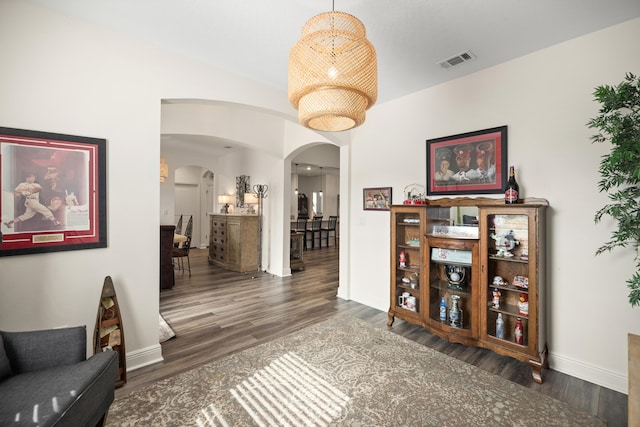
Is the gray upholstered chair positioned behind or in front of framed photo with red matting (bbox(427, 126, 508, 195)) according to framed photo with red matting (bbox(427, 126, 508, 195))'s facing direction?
in front

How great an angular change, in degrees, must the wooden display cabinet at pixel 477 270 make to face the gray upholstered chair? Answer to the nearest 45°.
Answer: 0° — it already faces it

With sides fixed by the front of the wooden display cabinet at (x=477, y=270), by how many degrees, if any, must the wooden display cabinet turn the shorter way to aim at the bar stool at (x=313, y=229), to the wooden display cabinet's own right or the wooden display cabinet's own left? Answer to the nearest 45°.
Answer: approximately 90° to the wooden display cabinet's own right

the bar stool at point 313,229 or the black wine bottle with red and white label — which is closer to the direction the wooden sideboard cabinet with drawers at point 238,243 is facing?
the black wine bottle with red and white label

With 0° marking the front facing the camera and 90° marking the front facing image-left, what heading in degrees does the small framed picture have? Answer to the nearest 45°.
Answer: approximately 45°

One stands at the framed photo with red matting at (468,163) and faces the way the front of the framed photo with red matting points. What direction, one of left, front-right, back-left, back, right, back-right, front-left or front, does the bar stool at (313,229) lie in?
right

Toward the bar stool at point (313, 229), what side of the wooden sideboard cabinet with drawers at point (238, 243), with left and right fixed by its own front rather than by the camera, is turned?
back

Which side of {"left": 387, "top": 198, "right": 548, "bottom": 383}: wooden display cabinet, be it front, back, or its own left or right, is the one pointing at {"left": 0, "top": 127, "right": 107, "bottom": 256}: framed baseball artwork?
front

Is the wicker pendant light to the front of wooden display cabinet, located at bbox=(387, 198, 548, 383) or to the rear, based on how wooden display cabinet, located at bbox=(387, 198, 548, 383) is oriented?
to the front

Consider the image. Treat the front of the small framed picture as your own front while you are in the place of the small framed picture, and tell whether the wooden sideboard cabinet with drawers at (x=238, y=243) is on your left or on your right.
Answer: on your right

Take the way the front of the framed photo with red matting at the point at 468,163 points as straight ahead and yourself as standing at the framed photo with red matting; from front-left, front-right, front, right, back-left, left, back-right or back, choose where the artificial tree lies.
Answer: left

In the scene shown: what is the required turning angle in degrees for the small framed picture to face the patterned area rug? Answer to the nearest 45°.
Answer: approximately 45° to its left

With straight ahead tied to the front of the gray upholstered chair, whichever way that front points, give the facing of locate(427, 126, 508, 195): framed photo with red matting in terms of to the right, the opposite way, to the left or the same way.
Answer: the opposite way
